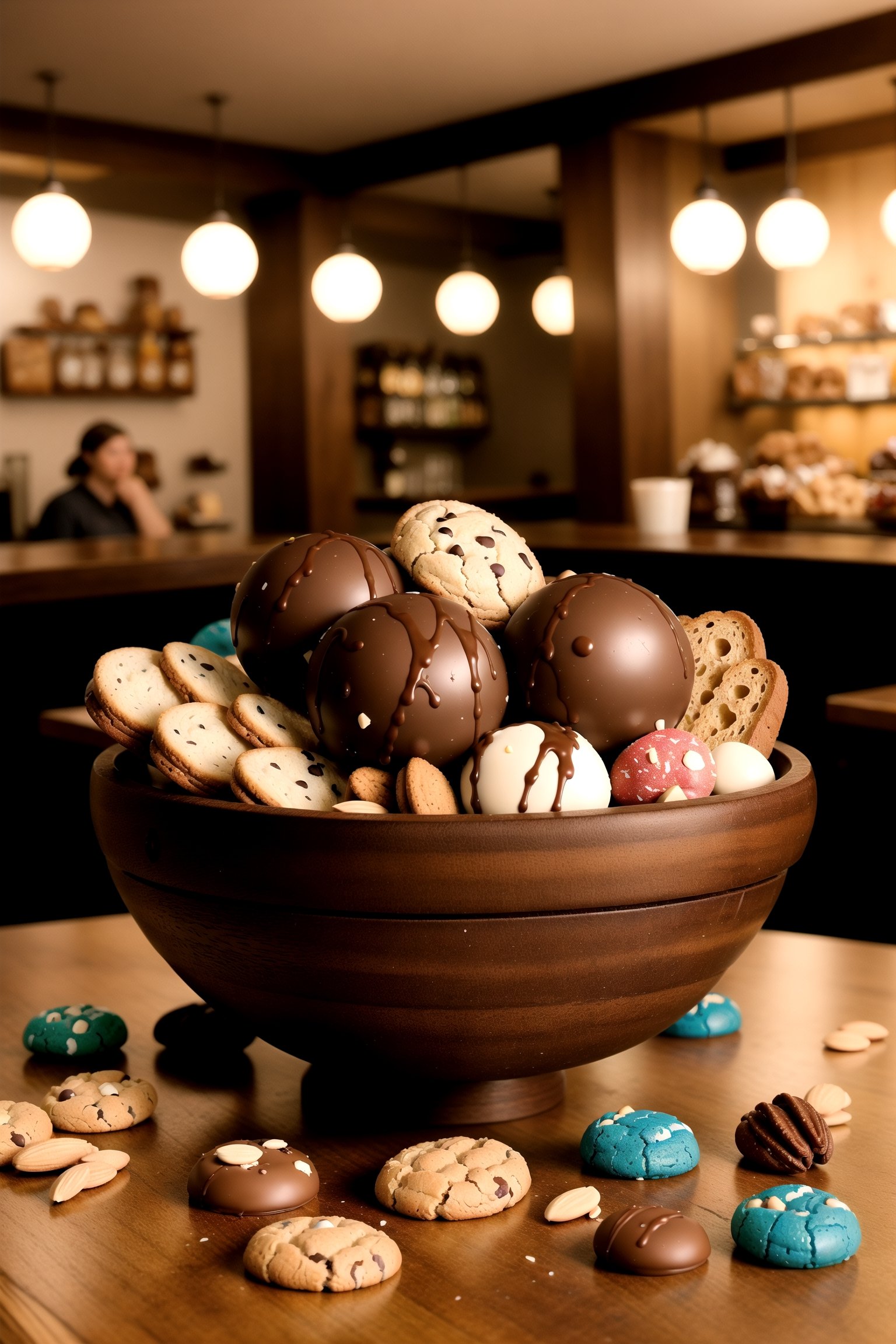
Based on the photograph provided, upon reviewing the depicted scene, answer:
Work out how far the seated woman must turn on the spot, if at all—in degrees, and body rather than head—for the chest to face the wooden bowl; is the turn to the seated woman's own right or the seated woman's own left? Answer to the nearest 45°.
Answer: approximately 45° to the seated woman's own right

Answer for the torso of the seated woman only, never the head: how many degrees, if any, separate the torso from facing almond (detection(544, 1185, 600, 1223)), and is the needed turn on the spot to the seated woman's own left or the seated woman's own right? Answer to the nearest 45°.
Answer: approximately 45° to the seated woman's own right

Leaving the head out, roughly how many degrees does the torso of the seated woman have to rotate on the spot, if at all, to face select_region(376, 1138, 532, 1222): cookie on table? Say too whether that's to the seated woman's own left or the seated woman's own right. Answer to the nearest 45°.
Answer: approximately 45° to the seated woman's own right

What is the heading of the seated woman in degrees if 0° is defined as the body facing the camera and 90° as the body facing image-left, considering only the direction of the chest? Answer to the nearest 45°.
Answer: approximately 315°

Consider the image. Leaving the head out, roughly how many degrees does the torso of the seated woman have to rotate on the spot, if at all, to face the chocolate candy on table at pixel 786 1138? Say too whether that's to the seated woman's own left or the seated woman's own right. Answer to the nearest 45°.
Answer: approximately 45° to the seated woman's own right
